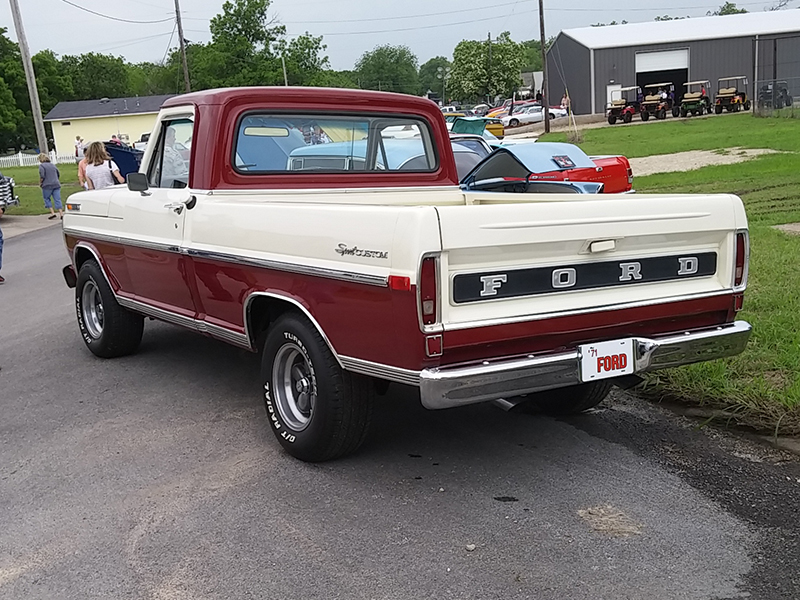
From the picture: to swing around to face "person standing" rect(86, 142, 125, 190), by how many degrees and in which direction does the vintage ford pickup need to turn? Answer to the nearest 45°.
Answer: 0° — it already faces them

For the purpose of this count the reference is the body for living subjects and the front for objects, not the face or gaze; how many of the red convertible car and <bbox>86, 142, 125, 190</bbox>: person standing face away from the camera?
1

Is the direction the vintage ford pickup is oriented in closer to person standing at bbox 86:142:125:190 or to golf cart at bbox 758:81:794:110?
the person standing

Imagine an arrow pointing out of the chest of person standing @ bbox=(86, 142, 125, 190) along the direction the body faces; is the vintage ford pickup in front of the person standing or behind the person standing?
behind

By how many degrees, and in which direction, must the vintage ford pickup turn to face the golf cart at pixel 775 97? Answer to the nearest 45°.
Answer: approximately 90° to its right

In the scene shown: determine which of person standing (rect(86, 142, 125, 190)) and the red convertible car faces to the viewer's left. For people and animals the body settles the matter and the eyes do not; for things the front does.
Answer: the red convertible car

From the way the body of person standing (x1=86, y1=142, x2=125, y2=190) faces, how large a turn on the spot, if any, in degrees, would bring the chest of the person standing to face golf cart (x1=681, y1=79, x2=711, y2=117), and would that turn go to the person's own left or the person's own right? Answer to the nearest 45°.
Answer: approximately 45° to the person's own right

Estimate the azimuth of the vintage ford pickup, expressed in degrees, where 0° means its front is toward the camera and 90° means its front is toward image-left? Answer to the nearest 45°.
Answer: approximately 135°

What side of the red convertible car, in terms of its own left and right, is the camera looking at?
left

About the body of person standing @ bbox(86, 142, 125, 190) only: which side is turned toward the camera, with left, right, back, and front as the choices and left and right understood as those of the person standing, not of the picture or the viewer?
back

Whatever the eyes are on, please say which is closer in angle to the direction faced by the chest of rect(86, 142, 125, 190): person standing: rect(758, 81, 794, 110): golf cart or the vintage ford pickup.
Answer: the golf cart

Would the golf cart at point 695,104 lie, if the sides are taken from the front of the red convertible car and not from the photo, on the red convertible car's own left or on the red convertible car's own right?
on the red convertible car's own right
